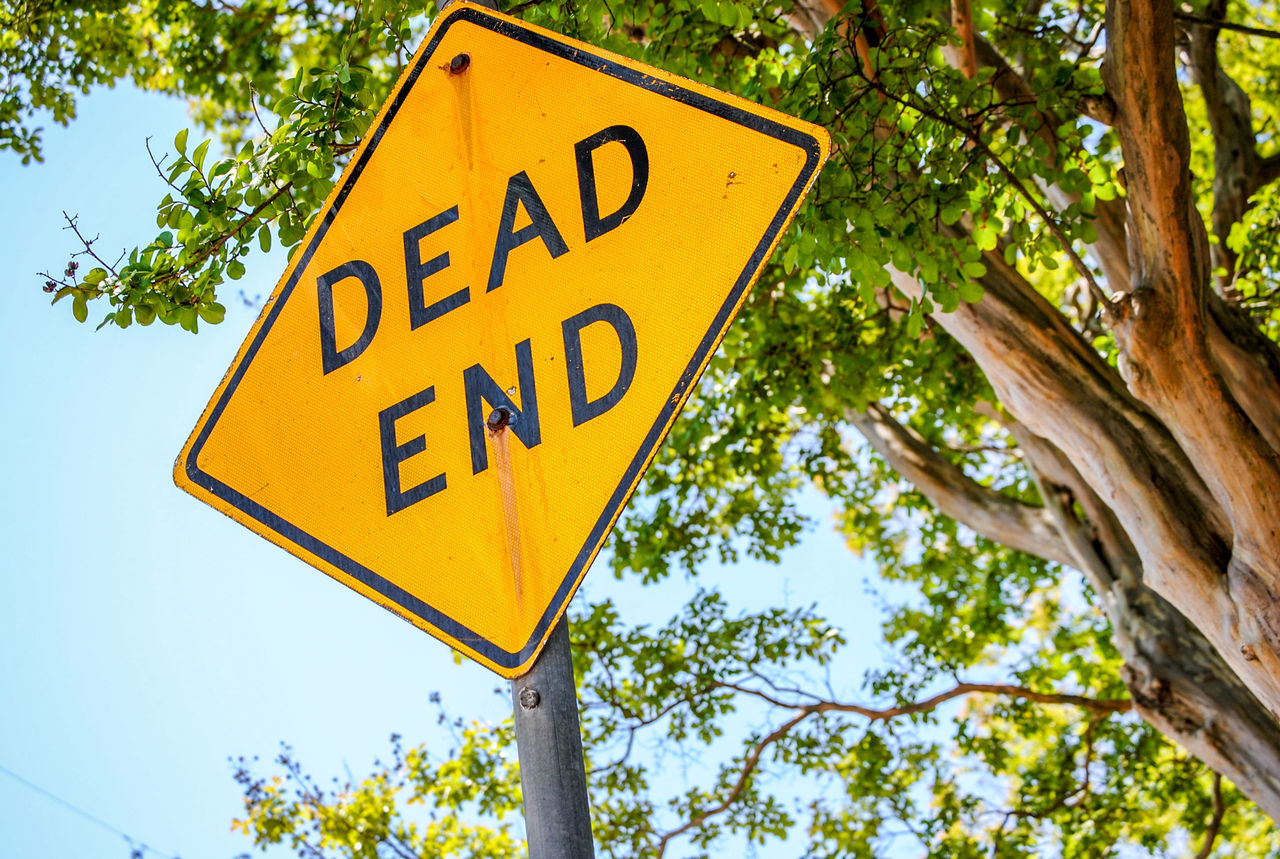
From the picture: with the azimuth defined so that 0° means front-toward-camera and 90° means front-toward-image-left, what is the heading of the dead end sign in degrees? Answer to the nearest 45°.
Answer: approximately 45°
